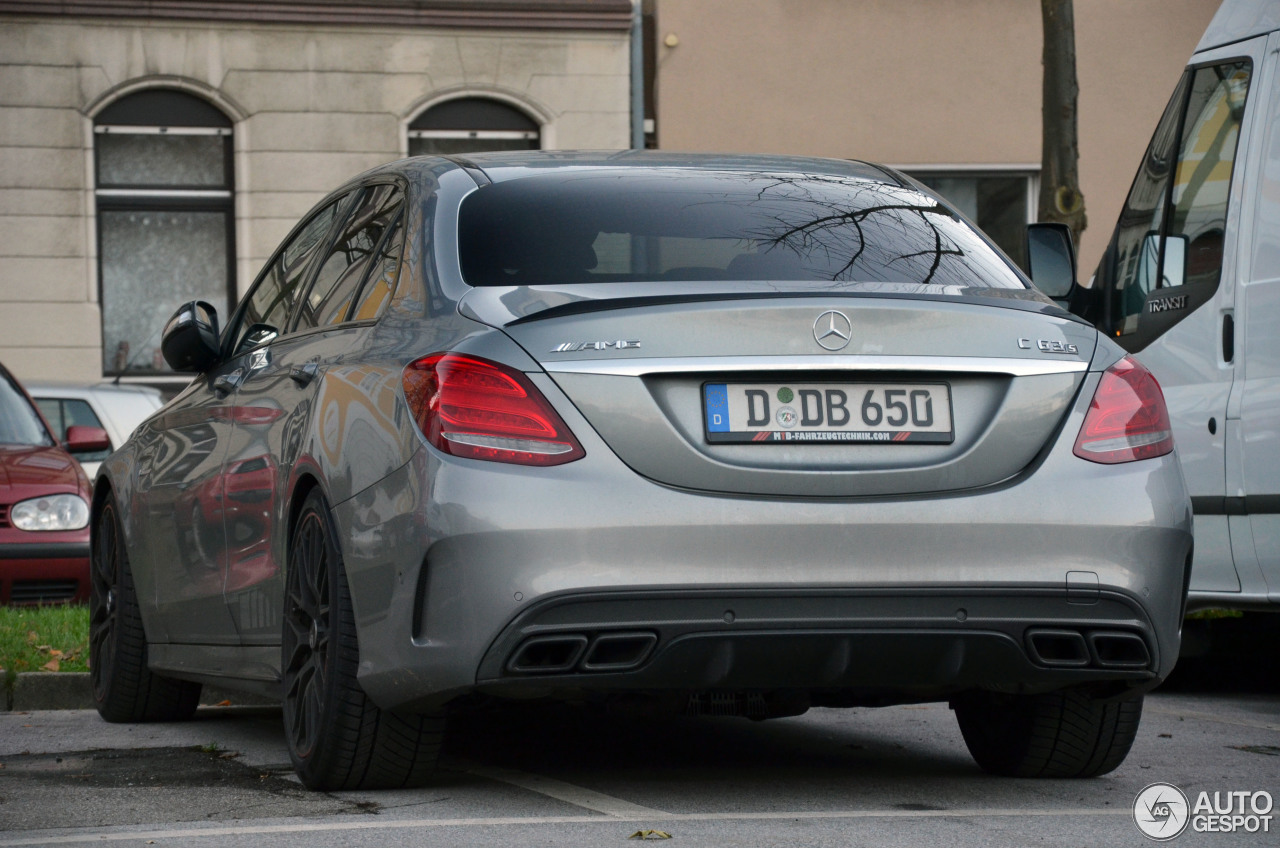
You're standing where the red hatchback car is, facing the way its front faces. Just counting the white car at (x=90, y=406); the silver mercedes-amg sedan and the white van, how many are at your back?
1

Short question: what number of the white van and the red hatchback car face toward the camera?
1

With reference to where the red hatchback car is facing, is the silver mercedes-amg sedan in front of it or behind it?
in front

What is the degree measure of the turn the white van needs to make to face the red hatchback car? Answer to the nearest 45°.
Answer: approximately 45° to its left

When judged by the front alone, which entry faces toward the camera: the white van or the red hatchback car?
the red hatchback car

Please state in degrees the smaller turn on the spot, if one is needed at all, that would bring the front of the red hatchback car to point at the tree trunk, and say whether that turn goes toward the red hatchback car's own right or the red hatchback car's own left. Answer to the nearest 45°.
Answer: approximately 90° to the red hatchback car's own left

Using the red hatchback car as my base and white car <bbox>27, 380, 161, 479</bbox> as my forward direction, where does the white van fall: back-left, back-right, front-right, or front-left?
back-right

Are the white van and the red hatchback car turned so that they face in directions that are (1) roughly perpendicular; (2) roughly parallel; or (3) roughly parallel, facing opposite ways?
roughly parallel, facing opposite ways

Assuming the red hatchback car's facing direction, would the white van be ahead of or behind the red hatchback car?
ahead

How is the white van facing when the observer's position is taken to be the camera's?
facing away from the viewer and to the left of the viewer

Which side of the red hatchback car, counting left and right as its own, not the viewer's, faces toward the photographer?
front
